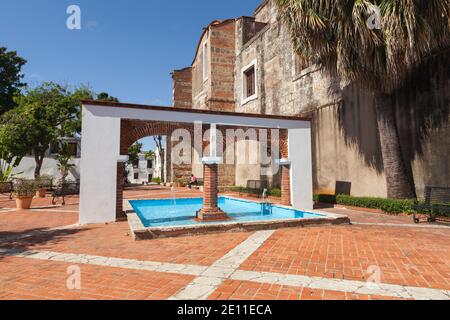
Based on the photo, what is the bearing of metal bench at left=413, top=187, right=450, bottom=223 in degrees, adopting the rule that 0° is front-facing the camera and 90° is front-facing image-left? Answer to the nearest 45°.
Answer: approximately 45°

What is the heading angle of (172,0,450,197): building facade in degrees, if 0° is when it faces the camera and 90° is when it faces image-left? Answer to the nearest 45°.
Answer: approximately 45°

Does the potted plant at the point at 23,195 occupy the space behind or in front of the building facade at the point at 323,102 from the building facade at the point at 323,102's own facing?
in front

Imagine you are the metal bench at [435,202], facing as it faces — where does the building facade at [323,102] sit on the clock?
The building facade is roughly at 3 o'clock from the metal bench.

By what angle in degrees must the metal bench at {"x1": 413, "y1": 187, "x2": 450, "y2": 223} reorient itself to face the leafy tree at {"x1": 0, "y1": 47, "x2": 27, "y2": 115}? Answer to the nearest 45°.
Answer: approximately 45° to its right

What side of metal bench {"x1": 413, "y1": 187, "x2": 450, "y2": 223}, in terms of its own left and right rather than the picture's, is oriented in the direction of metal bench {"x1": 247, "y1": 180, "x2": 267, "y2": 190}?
right

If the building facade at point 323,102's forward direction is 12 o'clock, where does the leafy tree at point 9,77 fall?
The leafy tree is roughly at 2 o'clock from the building facade.

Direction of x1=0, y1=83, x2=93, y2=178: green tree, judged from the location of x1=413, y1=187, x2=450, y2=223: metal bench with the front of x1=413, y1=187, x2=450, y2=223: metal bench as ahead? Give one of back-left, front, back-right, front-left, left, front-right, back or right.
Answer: front-right
